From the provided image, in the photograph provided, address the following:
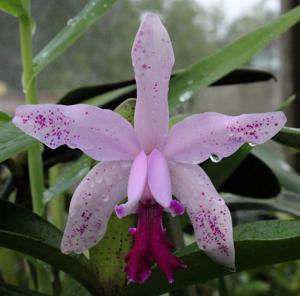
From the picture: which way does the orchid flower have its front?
toward the camera
